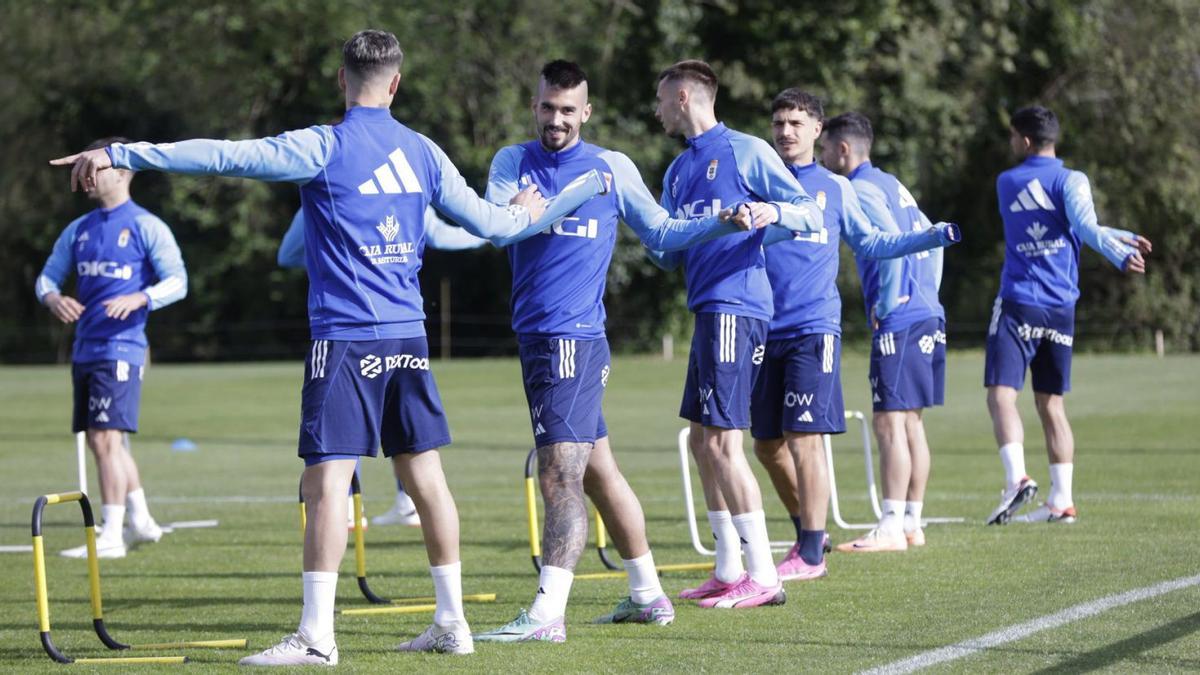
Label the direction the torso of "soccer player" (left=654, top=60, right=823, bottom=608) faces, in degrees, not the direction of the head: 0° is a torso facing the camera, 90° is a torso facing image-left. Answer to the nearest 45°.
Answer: approximately 45°

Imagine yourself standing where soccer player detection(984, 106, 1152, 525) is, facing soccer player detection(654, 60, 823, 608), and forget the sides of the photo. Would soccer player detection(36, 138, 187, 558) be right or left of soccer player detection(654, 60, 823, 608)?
right

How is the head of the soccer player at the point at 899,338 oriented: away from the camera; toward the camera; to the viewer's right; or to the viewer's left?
to the viewer's left

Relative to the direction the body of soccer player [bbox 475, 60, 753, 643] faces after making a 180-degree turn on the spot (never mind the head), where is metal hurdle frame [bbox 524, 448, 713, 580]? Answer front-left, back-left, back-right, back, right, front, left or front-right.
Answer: front-left

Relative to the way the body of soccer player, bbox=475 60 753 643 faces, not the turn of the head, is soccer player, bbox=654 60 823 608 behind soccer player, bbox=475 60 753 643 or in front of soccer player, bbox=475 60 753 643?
behind

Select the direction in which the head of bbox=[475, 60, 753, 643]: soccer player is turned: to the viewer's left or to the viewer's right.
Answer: to the viewer's left

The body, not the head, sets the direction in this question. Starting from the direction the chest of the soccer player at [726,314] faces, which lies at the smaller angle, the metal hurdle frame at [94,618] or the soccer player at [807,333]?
the metal hurdle frame

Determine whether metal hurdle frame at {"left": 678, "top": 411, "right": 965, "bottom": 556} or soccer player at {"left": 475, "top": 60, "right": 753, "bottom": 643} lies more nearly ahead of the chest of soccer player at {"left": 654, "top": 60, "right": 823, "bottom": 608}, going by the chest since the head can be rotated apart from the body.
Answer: the soccer player
